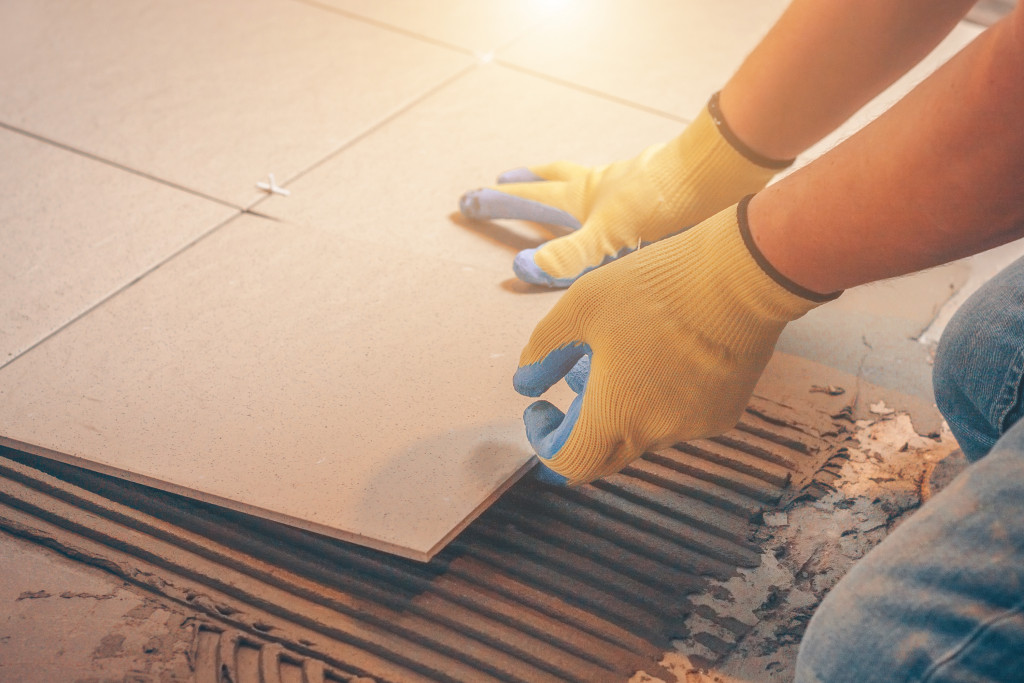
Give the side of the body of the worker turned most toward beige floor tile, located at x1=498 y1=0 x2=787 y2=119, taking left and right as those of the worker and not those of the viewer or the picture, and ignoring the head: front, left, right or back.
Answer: right

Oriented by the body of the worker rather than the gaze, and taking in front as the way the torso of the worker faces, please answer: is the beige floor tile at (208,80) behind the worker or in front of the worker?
in front

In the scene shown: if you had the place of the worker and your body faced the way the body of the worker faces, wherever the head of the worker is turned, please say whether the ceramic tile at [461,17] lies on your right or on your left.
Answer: on your right

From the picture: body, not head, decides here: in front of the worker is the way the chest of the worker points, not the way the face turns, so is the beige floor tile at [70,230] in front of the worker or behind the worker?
in front

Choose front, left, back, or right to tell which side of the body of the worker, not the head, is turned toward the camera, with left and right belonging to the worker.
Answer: left

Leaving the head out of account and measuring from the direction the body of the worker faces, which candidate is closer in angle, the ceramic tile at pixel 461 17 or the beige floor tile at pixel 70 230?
the beige floor tile
